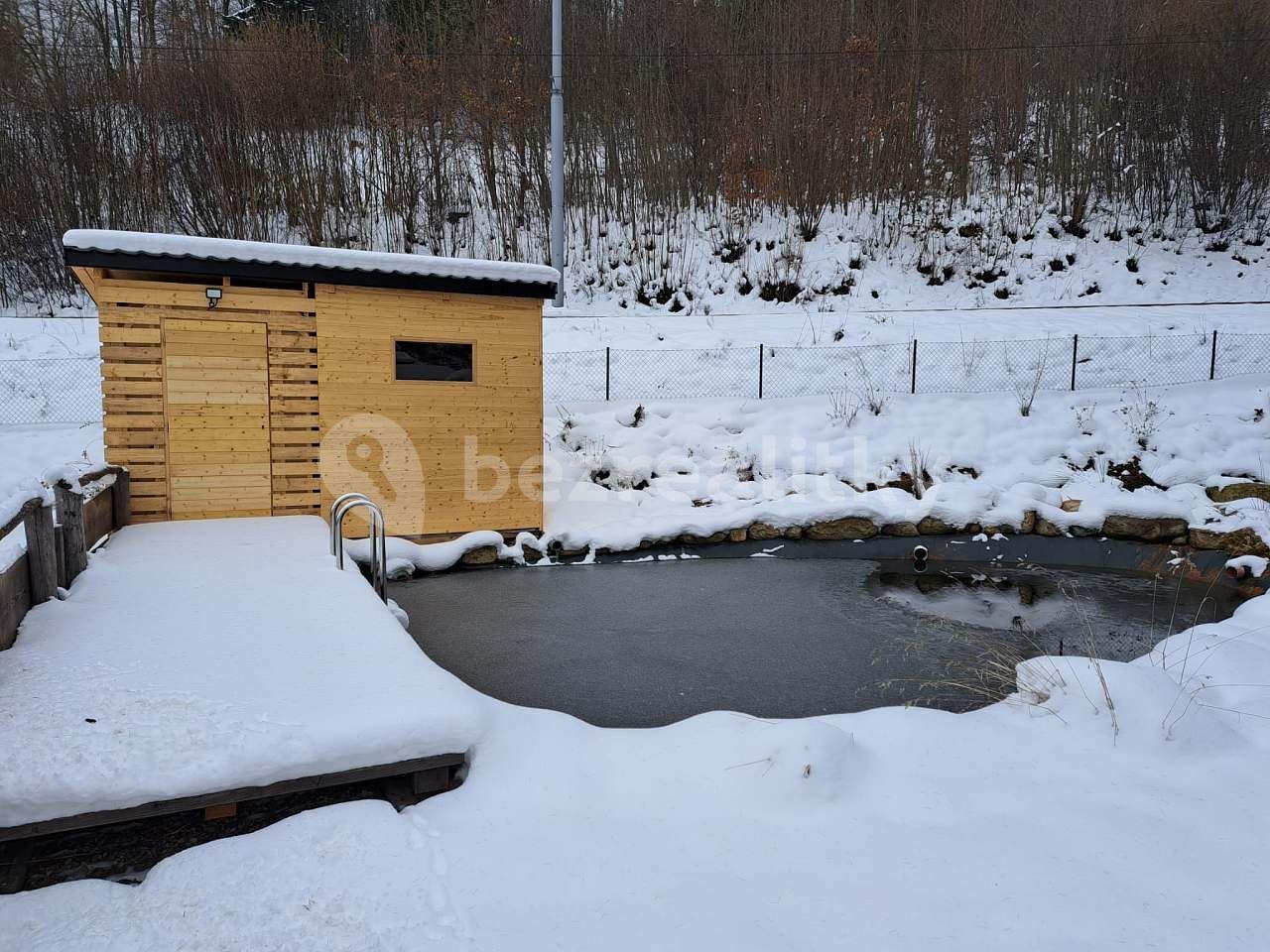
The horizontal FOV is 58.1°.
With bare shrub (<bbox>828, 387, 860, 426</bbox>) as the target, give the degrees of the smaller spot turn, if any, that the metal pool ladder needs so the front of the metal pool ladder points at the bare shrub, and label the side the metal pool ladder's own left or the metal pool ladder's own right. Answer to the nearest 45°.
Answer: approximately 45° to the metal pool ladder's own left

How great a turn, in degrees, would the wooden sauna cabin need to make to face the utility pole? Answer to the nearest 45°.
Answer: approximately 135° to its left

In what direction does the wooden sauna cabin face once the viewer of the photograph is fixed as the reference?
facing the viewer

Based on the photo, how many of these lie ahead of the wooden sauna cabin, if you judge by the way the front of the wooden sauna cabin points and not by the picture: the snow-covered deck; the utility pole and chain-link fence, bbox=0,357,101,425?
1

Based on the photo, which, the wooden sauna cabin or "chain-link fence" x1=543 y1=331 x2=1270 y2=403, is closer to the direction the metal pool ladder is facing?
the chain-link fence

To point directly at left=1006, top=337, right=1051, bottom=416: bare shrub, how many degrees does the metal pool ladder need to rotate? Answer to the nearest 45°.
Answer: approximately 45° to its left

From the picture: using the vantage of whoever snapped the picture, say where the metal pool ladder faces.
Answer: facing to the right of the viewer

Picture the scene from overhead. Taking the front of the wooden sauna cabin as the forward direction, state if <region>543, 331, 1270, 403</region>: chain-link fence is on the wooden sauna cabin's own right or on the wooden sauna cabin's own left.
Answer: on the wooden sauna cabin's own left

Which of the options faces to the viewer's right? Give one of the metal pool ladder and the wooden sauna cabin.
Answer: the metal pool ladder

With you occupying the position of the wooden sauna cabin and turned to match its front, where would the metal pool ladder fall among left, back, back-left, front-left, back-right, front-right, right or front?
front

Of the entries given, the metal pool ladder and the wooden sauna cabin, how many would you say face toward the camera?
1

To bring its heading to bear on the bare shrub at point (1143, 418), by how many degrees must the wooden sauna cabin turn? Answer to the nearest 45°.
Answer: approximately 90° to its left

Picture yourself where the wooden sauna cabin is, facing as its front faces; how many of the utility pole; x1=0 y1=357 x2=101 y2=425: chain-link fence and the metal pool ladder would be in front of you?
1

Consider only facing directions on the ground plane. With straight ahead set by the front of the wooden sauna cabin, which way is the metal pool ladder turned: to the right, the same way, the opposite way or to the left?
to the left

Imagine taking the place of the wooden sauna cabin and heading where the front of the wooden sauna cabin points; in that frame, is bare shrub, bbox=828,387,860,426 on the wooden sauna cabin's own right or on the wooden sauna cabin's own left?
on the wooden sauna cabin's own left

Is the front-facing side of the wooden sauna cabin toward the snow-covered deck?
yes
